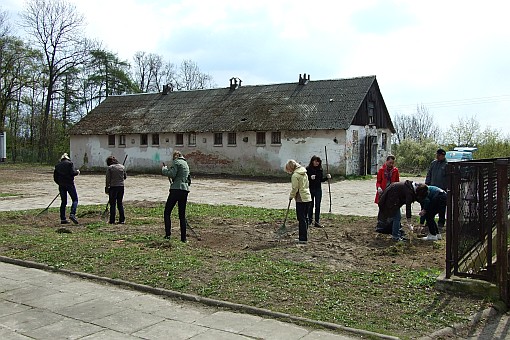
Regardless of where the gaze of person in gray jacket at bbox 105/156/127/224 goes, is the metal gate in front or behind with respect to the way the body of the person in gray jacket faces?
behind

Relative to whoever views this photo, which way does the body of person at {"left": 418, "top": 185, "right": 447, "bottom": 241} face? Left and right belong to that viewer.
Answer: facing to the left of the viewer

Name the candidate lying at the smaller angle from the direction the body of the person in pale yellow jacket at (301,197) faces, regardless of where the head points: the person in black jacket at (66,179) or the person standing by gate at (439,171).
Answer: the person in black jacket

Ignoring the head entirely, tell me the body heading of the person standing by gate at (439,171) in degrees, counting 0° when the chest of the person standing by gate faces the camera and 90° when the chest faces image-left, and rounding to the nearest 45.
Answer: approximately 45°

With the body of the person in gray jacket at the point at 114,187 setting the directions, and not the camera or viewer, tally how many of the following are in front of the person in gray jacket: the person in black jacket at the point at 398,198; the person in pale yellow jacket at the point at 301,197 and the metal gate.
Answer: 0

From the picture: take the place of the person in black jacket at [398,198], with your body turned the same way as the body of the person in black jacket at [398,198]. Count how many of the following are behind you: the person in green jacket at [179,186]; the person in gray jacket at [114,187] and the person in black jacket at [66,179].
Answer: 3

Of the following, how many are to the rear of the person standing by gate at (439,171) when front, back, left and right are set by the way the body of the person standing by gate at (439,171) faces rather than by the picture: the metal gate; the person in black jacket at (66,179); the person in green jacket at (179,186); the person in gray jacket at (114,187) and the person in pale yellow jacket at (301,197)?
0

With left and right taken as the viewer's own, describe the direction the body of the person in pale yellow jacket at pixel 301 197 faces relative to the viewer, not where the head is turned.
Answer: facing to the left of the viewer

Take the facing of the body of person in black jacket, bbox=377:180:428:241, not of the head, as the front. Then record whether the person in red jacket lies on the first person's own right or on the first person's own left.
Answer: on the first person's own left

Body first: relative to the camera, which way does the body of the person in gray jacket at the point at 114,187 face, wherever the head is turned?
away from the camera

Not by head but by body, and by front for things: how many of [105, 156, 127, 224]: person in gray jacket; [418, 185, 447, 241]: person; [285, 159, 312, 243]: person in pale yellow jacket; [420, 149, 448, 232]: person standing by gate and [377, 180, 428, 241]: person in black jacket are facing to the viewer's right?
1

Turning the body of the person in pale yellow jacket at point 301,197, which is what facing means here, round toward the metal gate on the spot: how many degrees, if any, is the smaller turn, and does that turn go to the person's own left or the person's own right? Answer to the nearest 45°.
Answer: approximately 135° to the person's own left

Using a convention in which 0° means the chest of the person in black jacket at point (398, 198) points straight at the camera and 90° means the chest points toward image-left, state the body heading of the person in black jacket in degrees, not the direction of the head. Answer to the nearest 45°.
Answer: approximately 270°

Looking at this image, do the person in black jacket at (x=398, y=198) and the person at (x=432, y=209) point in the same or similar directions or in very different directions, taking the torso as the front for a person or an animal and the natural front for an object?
very different directions

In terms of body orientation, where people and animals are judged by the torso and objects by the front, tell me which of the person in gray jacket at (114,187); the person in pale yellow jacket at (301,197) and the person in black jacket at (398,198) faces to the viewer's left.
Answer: the person in pale yellow jacket

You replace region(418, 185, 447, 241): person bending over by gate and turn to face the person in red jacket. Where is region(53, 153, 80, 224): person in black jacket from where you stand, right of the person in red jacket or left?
left

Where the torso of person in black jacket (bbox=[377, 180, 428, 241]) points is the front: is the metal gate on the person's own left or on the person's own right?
on the person's own right
